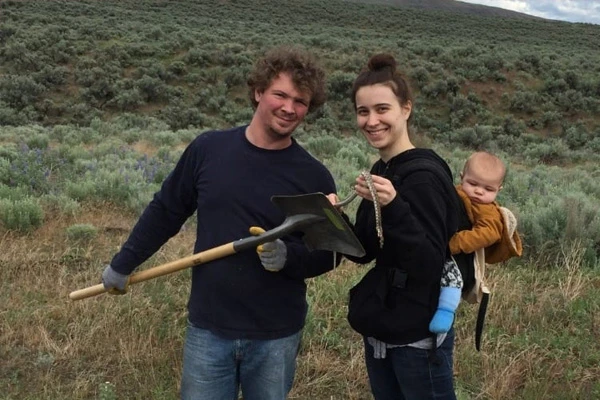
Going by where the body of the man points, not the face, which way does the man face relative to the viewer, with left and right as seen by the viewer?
facing the viewer

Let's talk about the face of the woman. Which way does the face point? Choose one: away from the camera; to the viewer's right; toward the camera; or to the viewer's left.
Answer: toward the camera

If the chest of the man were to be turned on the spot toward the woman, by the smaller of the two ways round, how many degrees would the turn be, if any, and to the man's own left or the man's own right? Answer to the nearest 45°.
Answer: approximately 45° to the man's own left

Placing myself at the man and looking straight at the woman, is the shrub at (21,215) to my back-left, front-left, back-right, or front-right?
back-left

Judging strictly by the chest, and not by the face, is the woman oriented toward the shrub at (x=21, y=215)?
no

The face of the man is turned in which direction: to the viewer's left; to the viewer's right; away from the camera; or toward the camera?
toward the camera

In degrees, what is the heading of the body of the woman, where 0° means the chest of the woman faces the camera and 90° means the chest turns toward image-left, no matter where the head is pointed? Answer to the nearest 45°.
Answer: approximately 45°

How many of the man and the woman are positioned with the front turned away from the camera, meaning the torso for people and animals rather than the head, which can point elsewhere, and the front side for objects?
0

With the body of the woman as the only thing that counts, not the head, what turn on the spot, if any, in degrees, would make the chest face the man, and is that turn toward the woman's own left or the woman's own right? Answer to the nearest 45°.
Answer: approximately 45° to the woman's own right

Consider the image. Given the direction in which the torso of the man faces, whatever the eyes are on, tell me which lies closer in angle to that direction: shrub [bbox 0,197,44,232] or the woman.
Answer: the woman

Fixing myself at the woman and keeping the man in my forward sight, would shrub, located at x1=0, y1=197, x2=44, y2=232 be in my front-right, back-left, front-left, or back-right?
front-right

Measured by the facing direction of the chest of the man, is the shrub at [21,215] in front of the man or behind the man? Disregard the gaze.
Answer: behind
